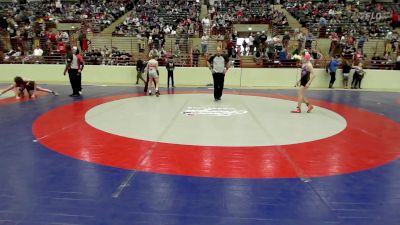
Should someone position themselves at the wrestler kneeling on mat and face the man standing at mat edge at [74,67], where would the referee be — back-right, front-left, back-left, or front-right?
front-right

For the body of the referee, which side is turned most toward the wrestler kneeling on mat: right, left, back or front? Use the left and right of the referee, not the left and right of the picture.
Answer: right

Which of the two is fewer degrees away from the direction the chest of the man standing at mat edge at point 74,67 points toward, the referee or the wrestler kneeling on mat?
the wrestler kneeling on mat

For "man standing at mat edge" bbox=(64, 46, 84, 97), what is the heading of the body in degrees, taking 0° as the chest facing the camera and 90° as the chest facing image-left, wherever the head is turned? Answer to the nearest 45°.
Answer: approximately 45°

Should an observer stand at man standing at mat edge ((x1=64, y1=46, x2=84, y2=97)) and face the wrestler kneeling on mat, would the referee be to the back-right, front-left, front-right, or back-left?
back-left

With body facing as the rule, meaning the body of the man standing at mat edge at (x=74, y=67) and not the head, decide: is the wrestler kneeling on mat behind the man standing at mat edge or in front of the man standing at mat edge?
in front

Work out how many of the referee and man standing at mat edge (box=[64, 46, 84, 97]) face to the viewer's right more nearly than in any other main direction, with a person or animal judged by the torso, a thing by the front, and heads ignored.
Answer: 0

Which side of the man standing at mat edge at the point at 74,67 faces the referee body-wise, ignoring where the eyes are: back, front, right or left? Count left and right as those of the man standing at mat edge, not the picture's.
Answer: left

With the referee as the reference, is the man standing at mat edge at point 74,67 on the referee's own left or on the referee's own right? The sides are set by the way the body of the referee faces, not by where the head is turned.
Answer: on the referee's own right

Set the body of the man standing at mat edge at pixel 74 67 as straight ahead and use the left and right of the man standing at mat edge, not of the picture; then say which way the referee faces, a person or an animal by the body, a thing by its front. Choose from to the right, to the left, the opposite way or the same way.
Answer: the same way

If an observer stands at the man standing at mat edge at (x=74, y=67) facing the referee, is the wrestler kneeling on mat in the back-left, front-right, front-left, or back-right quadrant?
back-right

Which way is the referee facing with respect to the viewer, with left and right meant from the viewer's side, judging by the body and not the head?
facing the viewer
